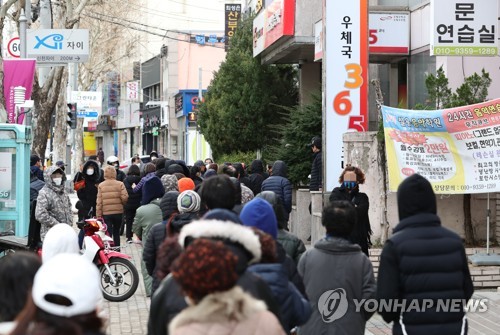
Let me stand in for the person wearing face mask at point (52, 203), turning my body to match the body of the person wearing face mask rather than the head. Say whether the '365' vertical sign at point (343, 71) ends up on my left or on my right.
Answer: on my left

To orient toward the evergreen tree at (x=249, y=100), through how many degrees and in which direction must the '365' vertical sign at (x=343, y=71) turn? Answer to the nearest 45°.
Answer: approximately 180°

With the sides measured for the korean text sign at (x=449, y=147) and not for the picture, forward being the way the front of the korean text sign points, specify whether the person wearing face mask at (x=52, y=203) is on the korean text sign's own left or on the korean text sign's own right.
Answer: on the korean text sign's own right

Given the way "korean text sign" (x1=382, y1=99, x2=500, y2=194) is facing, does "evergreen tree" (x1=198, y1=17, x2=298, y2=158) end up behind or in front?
behind

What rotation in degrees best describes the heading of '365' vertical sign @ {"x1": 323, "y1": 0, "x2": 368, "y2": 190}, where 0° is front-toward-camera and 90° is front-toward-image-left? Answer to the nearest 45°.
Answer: approximately 0°
